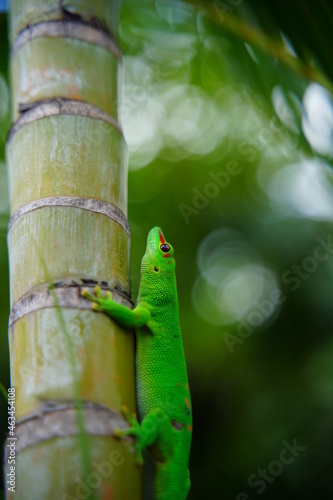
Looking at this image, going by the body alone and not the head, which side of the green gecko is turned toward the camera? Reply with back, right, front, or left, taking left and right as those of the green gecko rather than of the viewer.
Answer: left
